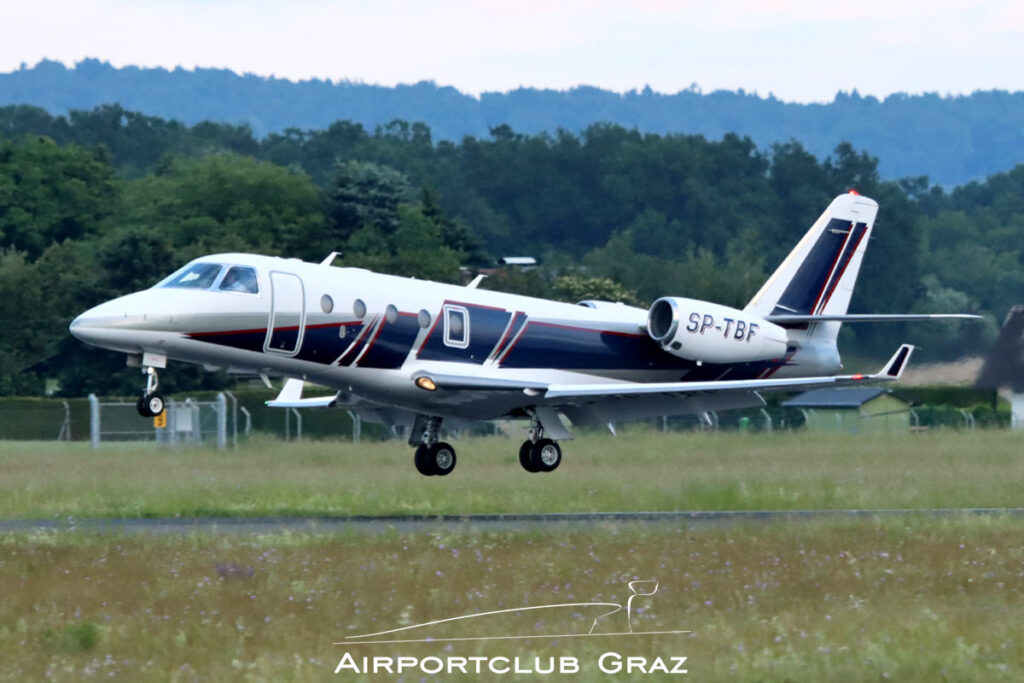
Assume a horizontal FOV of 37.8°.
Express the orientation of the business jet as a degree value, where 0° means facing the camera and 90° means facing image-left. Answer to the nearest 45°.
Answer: approximately 45°

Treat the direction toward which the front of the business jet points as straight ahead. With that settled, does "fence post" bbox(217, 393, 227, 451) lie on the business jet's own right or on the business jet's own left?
on the business jet's own right

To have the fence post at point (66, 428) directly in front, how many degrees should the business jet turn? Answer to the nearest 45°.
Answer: approximately 90° to its right

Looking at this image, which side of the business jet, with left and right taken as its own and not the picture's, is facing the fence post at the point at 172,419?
right
